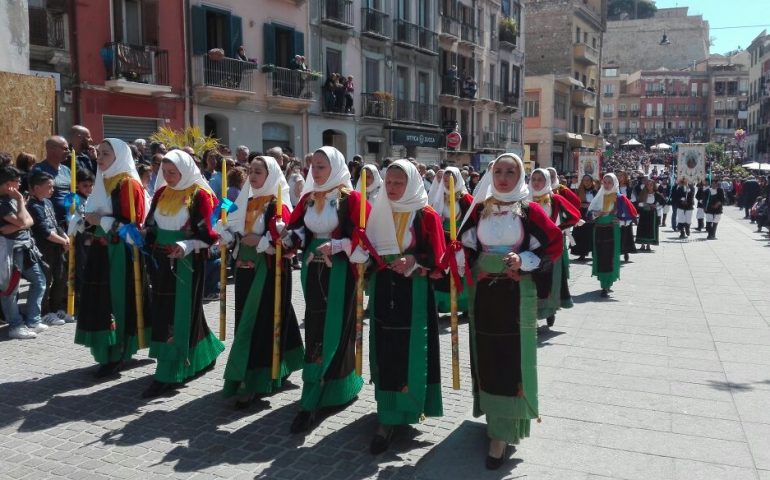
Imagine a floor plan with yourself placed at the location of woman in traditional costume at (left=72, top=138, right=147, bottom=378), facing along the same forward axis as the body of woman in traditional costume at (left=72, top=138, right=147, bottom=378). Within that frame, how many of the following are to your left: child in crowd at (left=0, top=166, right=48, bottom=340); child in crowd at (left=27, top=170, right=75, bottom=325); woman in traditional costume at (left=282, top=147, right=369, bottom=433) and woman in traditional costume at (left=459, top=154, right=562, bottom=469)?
2

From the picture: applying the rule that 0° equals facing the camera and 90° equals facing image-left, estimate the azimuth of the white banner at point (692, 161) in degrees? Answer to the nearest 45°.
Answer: approximately 0°

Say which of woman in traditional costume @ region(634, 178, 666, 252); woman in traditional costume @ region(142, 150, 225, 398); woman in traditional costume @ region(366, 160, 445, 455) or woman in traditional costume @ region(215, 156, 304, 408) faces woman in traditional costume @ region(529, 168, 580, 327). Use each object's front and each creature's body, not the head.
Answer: woman in traditional costume @ region(634, 178, 666, 252)

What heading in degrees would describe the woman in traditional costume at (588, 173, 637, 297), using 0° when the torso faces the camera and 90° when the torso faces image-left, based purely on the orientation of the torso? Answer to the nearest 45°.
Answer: approximately 45°

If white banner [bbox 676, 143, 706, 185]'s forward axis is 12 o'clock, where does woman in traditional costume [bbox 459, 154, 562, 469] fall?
The woman in traditional costume is roughly at 12 o'clock from the white banner.

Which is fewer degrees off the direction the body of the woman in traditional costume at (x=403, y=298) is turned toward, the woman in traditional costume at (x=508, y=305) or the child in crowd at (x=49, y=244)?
the child in crowd
